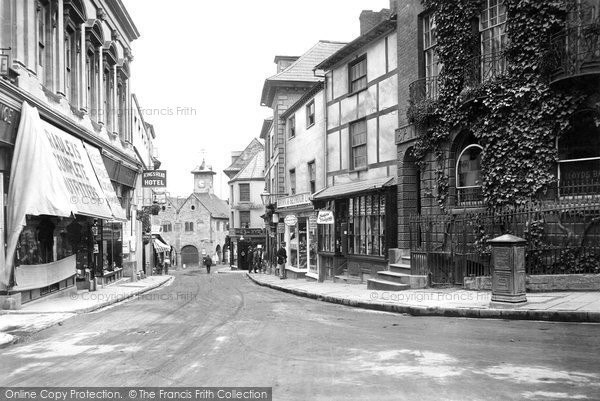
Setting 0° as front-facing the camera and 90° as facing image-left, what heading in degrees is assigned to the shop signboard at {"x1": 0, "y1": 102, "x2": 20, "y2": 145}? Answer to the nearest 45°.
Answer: approximately 315°

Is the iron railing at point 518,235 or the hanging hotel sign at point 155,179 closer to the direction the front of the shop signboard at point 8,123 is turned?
the iron railing

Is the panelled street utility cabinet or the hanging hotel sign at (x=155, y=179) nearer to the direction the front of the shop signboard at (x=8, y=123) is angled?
the panelled street utility cabinet

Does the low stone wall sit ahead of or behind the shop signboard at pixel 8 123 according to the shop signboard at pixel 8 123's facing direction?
ahead

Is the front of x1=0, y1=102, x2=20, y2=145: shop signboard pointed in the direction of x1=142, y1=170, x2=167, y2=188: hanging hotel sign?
no

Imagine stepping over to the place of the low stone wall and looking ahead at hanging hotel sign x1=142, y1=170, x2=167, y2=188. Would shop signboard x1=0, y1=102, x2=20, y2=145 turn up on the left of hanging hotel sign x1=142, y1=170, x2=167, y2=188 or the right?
left

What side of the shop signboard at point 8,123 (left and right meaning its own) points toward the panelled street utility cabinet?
front
